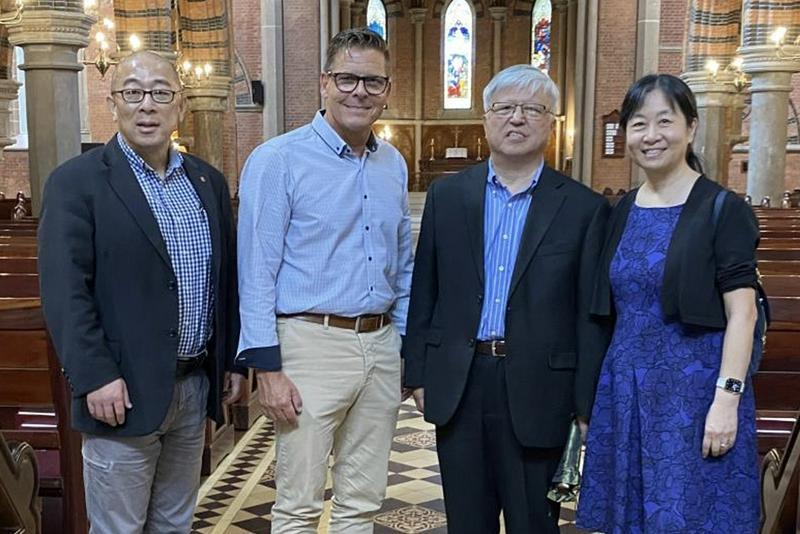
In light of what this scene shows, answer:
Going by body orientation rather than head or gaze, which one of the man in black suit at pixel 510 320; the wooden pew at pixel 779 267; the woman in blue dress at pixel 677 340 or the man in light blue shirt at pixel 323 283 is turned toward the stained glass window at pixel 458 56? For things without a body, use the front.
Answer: the wooden pew

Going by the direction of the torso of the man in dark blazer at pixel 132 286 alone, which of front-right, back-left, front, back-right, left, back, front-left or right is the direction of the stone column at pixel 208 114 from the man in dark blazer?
back-left

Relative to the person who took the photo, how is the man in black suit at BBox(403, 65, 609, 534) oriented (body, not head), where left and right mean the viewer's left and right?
facing the viewer

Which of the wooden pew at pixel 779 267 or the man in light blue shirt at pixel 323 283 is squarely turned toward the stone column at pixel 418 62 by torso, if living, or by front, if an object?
the wooden pew

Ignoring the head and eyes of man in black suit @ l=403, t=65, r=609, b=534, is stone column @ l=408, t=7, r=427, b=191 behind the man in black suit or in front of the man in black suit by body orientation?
behind

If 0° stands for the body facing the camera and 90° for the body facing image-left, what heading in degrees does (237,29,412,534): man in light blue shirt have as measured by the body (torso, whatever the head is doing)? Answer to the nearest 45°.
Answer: approximately 315°

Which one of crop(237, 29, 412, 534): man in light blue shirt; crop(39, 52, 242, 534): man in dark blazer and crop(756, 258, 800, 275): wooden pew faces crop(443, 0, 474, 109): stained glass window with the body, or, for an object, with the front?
the wooden pew

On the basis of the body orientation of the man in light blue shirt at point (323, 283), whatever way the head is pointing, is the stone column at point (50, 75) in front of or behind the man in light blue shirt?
behind

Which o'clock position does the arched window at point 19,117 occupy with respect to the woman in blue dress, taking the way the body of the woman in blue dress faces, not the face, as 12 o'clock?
The arched window is roughly at 3 o'clock from the woman in blue dress.

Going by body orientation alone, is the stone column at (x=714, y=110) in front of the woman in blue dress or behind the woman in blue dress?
behind

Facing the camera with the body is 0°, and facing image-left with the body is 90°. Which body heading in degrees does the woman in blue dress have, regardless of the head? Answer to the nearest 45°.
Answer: approximately 45°

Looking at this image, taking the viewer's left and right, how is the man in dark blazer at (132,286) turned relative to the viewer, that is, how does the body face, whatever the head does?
facing the viewer and to the right of the viewer

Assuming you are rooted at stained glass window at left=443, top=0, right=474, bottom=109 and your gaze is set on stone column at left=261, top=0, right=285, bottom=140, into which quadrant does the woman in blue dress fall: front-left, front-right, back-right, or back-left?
front-left

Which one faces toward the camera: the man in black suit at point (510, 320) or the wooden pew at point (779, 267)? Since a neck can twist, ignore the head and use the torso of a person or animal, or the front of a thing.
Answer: the man in black suit

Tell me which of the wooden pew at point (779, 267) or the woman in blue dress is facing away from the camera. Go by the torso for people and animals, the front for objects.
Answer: the wooden pew

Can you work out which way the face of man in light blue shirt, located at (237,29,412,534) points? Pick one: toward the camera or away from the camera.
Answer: toward the camera

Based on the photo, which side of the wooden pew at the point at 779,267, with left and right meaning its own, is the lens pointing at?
back
